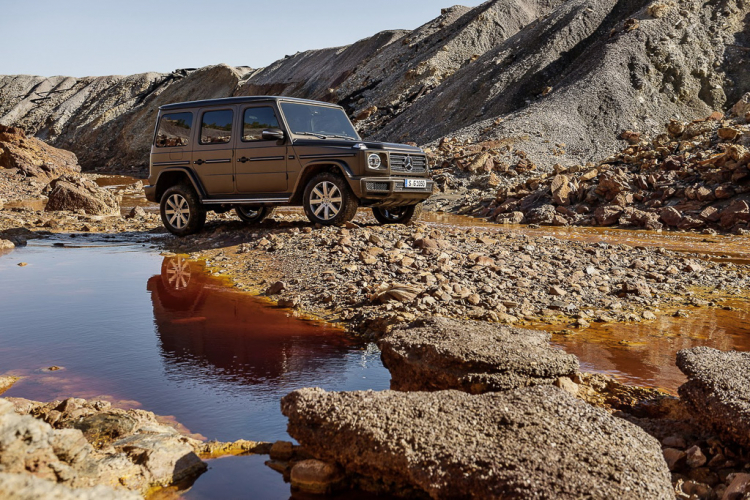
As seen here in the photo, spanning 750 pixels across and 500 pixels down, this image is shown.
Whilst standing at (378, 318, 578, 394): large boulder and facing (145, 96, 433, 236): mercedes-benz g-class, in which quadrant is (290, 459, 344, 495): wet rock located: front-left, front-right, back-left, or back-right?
back-left

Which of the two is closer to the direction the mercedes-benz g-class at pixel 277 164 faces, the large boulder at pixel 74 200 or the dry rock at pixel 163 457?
the dry rock

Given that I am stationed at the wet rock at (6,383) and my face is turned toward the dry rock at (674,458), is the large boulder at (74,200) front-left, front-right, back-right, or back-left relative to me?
back-left

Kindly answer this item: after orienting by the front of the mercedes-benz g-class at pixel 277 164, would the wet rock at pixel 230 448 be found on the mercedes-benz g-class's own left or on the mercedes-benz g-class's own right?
on the mercedes-benz g-class's own right

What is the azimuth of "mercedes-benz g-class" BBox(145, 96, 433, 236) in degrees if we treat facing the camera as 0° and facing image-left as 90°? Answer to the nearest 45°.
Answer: approximately 315°

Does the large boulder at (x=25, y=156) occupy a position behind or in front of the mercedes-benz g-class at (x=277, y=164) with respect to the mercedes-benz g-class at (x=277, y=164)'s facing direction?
behind

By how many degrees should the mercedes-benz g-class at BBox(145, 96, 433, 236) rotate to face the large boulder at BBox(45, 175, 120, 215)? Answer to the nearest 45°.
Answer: approximately 180°

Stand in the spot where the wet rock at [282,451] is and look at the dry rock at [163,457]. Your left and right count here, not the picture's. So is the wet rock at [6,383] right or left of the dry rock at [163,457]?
right

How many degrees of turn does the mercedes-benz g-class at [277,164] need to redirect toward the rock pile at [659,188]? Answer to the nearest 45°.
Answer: approximately 90° to its left

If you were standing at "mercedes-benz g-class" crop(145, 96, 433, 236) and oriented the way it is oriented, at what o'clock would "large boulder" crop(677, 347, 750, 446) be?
The large boulder is roughly at 1 o'clock from the mercedes-benz g-class.
